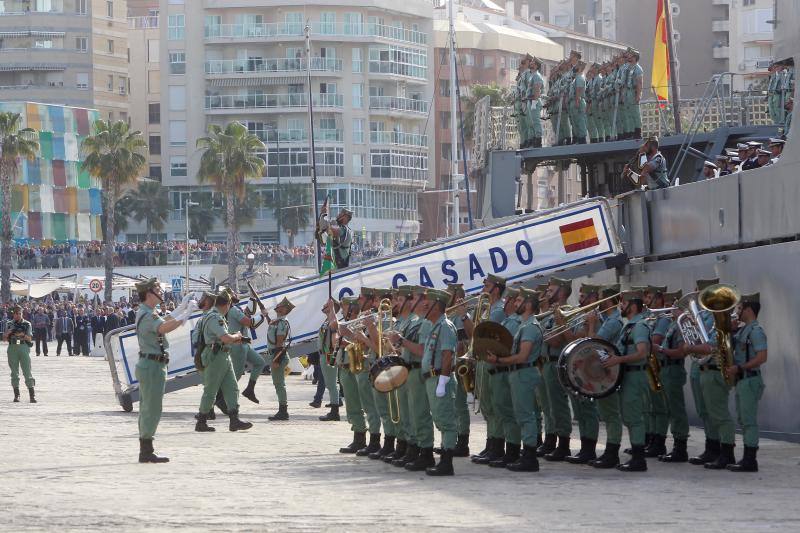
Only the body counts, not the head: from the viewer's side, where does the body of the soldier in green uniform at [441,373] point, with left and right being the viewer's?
facing to the left of the viewer

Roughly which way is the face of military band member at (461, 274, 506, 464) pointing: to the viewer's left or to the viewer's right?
to the viewer's left

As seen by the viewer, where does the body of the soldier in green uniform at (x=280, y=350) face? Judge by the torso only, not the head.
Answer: to the viewer's left

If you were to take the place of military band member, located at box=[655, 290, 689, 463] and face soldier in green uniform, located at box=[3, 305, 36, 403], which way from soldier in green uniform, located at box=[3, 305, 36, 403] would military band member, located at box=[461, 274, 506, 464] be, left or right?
left

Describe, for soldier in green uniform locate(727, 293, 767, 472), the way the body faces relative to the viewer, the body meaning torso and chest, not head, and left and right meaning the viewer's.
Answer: facing to the left of the viewer

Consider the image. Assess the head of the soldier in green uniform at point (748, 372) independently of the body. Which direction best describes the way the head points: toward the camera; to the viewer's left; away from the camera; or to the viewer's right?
to the viewer's left

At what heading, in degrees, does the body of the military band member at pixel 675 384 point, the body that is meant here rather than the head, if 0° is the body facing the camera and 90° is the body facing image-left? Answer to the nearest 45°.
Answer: approximately 90°

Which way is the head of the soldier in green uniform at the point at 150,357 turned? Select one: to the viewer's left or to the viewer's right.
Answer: to the viewer's right

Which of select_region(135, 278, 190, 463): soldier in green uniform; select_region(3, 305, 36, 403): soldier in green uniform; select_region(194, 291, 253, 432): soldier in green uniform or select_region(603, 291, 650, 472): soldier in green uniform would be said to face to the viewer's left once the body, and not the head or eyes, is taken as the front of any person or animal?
select_region(603, 291, 650, 472): soldier in green uniform

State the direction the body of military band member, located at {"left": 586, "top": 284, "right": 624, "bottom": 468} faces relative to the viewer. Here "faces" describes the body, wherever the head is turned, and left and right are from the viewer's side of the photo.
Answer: facing to the left of the viewer

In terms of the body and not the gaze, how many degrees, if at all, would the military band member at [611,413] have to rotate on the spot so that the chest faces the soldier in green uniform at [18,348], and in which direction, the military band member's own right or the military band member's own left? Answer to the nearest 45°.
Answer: approximately 45° to the military band member's own right
